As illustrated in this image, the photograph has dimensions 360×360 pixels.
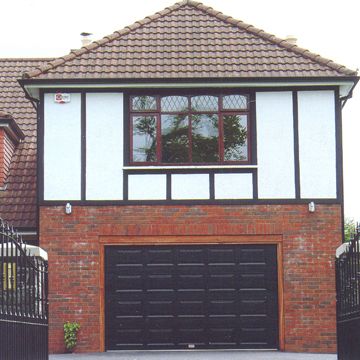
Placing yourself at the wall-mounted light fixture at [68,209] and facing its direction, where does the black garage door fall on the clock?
The black garage door is roughly at 9 o'clock from the wall-mounted light fixture.

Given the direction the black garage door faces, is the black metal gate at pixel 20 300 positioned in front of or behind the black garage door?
in front

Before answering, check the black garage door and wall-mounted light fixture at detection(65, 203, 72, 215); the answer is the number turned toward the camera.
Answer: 2

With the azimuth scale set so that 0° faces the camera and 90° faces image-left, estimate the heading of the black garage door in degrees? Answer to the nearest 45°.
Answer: approximately 0°

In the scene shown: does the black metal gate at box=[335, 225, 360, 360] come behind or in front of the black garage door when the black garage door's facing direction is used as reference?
in front

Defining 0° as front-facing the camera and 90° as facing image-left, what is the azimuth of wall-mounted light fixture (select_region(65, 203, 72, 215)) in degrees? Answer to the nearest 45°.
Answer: approximately 0°

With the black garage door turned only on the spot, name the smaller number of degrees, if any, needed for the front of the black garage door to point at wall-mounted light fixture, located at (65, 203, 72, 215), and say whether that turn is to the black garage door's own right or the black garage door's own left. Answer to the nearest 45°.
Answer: approximately 90° to the black garage door's own right

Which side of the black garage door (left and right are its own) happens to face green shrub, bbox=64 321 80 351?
right
